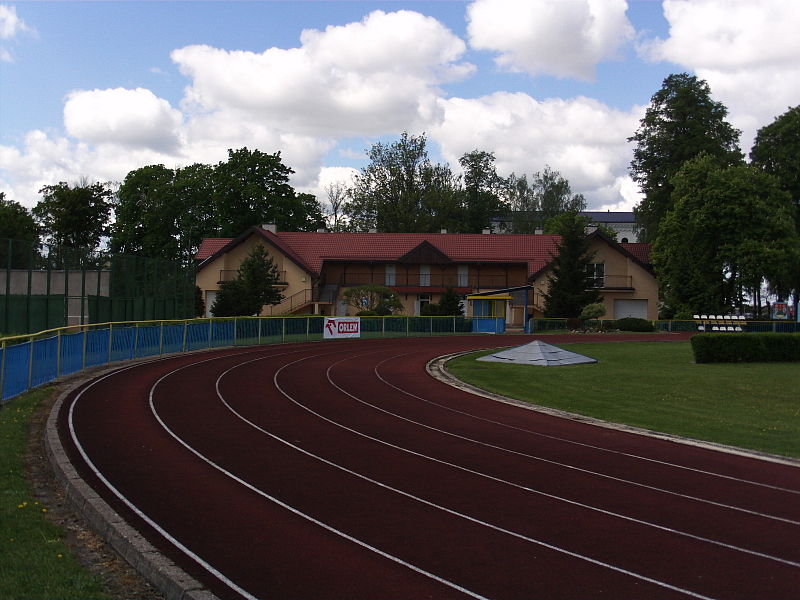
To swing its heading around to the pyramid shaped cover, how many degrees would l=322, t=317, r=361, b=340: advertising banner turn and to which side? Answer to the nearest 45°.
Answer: approximately 45° to its left

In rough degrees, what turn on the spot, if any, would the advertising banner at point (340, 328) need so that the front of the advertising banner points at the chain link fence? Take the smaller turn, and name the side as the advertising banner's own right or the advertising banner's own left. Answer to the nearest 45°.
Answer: approximately 45° to the advertising banner's own right

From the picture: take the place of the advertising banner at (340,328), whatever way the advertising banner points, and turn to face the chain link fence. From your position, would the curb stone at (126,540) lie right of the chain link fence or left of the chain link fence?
left

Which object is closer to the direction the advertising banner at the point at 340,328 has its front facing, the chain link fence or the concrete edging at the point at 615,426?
the concrete edging

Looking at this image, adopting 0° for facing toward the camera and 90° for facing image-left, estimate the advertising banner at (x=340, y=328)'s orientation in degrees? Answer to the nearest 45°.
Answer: approximately 0°

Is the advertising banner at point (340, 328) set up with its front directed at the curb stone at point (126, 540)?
yes

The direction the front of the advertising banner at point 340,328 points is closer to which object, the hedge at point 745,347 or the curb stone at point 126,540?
the curb stone

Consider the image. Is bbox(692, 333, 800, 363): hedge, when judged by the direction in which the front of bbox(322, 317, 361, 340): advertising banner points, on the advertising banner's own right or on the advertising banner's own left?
on the advertising banner's own left
